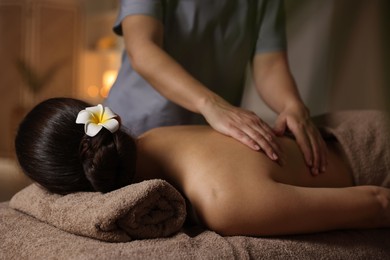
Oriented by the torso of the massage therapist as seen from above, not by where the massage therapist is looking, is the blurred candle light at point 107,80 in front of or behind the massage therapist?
behind

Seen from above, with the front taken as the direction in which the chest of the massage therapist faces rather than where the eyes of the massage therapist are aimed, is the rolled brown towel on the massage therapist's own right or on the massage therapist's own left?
on the massage therapist's own right

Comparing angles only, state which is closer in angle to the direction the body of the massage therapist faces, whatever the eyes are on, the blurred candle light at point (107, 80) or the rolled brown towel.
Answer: the rolled brown towel

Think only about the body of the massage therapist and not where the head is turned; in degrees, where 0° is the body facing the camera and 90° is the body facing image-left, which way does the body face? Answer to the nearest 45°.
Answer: approximately 315°
